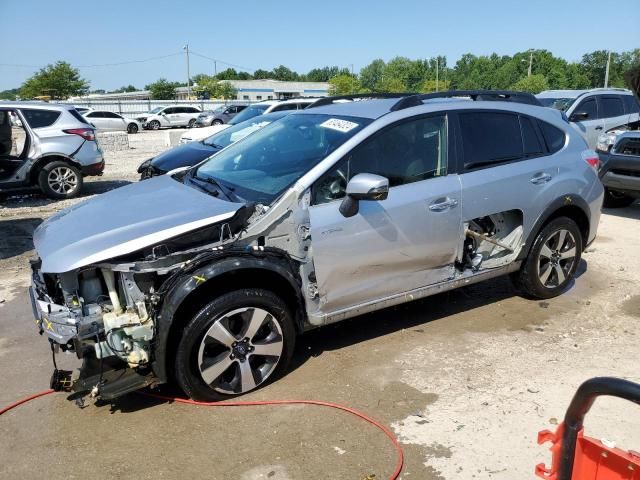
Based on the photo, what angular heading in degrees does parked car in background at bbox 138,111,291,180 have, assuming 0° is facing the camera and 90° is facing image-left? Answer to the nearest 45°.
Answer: approximately 45°

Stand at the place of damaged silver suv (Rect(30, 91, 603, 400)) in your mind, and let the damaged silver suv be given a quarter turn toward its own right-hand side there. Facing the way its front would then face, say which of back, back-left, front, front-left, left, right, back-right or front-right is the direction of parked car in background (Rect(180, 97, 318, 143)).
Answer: front-right

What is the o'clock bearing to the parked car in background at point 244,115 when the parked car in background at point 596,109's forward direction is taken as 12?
the parked car in background at point 244,115 is roughly at 1 o'clock from the parked car in background at point 596,109.

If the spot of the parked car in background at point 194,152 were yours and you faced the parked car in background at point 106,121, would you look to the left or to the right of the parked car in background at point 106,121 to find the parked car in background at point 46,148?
left

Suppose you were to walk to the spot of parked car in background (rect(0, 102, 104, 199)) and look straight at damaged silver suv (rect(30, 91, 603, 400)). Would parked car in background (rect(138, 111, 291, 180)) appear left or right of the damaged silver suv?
left

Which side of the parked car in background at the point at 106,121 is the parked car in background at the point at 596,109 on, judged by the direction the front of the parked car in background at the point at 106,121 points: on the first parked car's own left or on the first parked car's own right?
on the first parked car's own right

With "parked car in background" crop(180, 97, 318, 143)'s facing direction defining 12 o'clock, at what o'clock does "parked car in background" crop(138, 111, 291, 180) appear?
"parked car in background" crop(138, 111, 291, 180) is roughly at 11 o'clock from "parked car in background" crop(180, 97, 318, 143).
